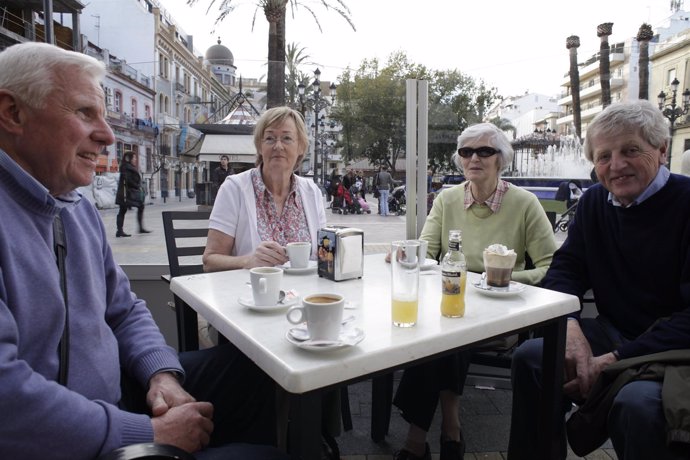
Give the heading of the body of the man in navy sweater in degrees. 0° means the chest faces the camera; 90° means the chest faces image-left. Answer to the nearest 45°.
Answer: approximately 45°

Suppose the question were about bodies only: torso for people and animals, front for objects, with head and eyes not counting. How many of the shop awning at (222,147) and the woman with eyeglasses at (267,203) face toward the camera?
2

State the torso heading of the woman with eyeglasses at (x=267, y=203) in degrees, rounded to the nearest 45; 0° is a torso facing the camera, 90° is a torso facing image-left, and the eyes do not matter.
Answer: approximately 0°

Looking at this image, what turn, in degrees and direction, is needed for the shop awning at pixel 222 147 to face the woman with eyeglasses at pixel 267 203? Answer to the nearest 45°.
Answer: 0° — it already faces them

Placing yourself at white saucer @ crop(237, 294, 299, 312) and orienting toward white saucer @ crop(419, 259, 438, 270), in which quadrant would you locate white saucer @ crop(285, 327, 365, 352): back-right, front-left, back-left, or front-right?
back-right
